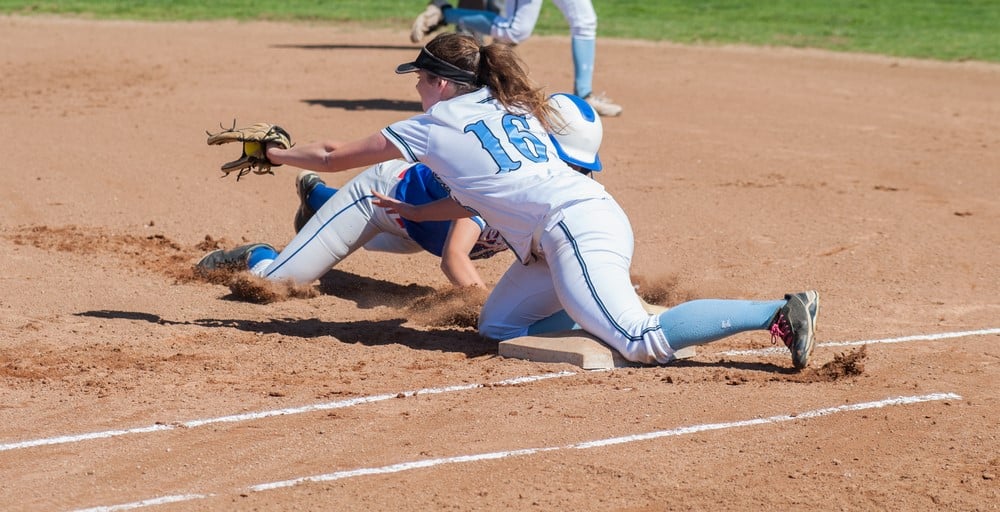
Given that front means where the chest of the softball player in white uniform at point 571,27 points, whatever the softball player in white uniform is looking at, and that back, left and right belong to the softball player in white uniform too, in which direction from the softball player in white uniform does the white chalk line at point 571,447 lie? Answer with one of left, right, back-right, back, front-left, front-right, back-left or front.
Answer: right

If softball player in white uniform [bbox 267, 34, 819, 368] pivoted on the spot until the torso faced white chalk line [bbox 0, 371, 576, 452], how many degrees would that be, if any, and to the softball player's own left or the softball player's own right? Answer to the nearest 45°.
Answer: approximately 90° to the softball player's own left

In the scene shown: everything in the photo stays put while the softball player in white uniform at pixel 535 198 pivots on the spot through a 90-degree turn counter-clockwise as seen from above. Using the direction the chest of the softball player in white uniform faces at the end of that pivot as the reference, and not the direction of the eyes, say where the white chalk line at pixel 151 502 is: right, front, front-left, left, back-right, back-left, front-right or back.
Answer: front

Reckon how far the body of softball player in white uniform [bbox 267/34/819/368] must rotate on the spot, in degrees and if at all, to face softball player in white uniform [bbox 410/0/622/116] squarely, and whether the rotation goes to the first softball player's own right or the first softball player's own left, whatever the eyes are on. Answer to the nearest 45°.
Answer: approximately 45° to the first softball player's own right

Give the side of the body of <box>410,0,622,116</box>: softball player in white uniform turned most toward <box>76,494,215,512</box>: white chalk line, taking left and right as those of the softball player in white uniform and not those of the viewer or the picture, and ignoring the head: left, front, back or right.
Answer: right

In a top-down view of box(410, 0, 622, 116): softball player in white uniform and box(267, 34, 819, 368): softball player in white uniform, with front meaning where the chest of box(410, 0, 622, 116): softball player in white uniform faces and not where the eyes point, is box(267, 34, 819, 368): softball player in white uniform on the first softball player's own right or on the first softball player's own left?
on the first softball player's own right

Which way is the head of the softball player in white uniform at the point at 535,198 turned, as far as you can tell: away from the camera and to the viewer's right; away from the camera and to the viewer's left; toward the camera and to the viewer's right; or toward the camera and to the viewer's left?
away from the camera and to the viewer's left

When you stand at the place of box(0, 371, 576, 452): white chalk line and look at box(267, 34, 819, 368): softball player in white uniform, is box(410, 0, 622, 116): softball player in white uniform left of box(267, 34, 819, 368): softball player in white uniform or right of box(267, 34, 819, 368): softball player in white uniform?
left

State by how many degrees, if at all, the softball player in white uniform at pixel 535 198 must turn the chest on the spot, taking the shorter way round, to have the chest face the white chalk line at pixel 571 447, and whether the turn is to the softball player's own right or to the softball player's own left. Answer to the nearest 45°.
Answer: approximately 135° to the softball player's own left

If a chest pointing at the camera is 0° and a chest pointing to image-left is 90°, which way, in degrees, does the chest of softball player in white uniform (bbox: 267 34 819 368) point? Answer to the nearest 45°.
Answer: approximately 135°

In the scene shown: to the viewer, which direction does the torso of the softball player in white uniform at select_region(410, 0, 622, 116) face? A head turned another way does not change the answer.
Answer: to the viewer's right

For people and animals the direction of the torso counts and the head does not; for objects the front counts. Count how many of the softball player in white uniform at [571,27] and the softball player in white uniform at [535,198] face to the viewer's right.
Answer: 1
